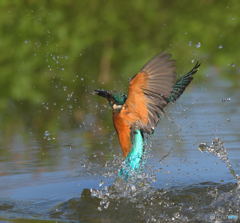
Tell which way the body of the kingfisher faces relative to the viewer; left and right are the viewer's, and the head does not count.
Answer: facing to the left of the viewer
